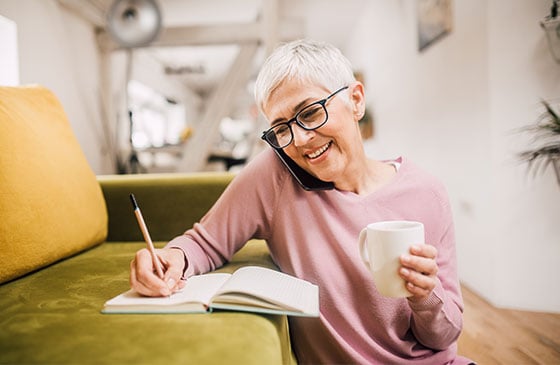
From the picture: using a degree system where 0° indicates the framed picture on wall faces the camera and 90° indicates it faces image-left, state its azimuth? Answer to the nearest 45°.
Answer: approximately 90°

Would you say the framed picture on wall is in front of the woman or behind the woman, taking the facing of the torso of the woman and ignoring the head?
behind

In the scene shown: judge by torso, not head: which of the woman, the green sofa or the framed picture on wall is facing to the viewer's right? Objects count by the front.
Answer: the green sofa

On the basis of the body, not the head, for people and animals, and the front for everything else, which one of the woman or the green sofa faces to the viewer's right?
the green sofa

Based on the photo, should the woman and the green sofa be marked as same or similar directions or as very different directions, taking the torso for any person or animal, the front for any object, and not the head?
very different directions

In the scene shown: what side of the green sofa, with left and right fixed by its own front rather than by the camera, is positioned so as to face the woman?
front

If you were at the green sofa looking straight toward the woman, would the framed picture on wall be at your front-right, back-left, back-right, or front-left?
front-left

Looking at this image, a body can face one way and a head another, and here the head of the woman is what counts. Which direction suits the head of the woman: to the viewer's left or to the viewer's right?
to the viewer's left

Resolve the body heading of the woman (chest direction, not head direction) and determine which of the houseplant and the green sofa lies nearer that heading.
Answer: the green sofa

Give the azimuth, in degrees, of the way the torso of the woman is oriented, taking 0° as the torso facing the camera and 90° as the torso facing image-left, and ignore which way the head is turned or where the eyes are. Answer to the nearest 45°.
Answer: approximately 45°

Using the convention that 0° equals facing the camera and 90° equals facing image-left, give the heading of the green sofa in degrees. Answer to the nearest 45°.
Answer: approximately 270°

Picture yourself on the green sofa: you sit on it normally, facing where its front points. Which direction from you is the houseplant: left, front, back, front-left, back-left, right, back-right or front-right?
front
